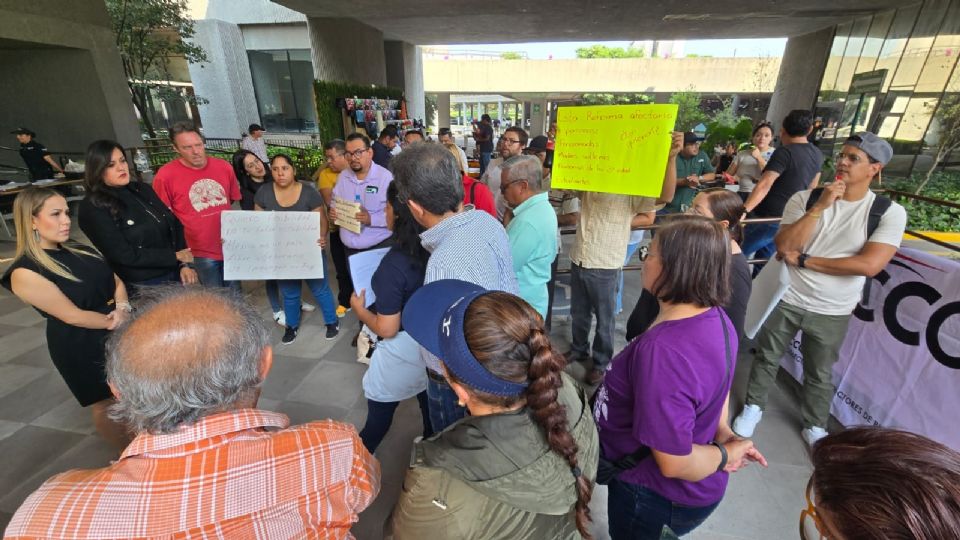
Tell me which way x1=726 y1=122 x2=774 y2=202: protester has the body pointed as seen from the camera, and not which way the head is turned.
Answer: toward the camera

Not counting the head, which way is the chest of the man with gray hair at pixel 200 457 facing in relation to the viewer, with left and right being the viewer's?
facing away from the viewer

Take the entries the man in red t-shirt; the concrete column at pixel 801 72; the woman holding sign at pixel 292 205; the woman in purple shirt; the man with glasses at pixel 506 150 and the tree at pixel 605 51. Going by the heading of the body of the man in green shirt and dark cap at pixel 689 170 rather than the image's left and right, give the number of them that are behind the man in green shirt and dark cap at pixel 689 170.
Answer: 2

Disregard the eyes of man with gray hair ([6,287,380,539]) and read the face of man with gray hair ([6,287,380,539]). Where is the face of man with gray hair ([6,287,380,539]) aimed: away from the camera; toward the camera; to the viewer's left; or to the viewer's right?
away from the camera

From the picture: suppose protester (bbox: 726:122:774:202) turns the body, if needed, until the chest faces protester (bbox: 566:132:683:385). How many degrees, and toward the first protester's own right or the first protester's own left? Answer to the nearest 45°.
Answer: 0° — they already face them

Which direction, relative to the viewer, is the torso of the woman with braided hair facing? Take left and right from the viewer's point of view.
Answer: facing away from the viewer and to the left of the viewer

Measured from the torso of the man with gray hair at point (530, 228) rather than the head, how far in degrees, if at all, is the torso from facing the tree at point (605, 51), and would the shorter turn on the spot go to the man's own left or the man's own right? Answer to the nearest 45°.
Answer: approximately 90° to the man's own right

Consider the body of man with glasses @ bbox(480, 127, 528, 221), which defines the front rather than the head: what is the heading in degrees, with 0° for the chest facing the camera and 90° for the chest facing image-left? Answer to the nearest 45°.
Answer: approximately 45°

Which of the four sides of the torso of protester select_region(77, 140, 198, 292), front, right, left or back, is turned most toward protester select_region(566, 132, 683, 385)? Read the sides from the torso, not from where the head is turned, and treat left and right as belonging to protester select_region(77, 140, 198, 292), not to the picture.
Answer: front

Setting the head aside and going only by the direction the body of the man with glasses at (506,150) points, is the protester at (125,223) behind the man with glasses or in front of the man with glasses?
in front

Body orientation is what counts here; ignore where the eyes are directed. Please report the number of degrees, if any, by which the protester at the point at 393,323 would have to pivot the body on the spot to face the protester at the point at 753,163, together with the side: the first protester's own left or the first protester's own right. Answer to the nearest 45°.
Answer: approximately 135° to the first protester's own right

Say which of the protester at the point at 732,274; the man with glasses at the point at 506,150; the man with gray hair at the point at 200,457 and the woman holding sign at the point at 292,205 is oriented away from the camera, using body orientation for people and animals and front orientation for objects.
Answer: the man with gray hair

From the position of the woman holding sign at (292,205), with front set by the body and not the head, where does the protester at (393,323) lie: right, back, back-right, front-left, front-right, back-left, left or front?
front

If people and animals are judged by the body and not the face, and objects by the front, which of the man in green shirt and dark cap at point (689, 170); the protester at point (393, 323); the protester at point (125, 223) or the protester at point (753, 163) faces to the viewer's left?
the protester at point (393, 323)

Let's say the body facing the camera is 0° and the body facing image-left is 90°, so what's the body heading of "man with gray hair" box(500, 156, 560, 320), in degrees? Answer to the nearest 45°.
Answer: approximately 90°

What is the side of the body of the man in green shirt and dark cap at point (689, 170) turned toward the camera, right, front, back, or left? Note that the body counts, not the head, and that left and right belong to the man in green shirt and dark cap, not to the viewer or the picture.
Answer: front
